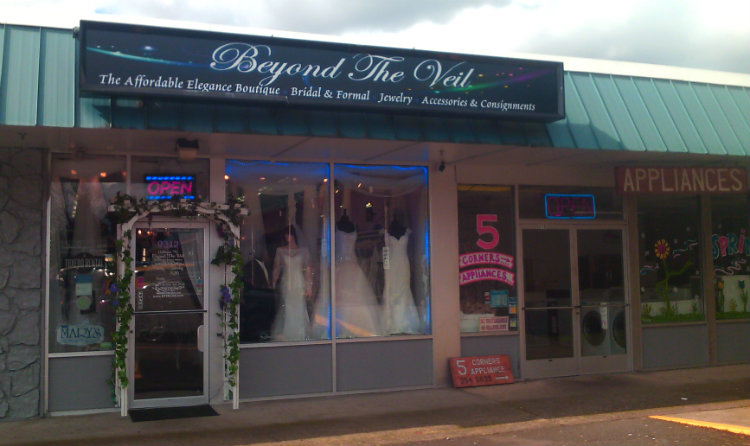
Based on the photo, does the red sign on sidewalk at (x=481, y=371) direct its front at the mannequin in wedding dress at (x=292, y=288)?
no

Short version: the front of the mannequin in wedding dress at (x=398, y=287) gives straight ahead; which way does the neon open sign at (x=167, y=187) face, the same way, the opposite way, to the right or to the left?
the same way

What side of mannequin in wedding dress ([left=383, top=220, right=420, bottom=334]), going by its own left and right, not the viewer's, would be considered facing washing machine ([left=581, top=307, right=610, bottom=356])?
left

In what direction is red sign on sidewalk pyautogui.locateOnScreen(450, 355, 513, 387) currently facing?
toward the camera

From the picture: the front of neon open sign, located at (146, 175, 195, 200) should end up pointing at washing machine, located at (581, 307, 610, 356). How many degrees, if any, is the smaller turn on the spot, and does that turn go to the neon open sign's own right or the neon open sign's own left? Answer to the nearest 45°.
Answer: approximately 90° to the neon open sign's own left

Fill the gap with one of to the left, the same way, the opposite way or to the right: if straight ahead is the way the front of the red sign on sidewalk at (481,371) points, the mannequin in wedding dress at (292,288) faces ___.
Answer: the same way

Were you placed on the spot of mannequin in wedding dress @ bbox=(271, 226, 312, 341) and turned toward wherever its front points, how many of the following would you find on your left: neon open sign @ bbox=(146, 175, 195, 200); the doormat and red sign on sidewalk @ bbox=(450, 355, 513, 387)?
1

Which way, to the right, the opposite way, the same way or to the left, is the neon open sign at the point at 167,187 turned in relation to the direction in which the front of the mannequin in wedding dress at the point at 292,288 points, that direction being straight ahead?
the same way

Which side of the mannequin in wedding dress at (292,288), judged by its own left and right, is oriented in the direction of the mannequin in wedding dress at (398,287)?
left

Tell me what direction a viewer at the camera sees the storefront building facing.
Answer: facing the viewer

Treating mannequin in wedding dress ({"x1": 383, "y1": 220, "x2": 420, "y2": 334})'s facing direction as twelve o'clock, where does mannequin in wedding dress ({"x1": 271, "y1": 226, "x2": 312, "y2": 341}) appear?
mannequin in wedding dress ({"x1": 271, "y1": 226, "x2": 312, "y2": 341}) is roughly at 2 o'clock from mannequin in wedding dress ({"x1": 383, "y1": 220, "x2": 420, "y2": 334}).

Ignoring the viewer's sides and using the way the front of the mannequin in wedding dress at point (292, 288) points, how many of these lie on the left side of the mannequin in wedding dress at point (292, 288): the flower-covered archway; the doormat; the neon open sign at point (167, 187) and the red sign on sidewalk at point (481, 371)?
1

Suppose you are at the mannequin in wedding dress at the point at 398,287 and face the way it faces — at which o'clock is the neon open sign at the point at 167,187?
The neon open sign is roughly at 2 o'clock from the mannequin in wedding dress.

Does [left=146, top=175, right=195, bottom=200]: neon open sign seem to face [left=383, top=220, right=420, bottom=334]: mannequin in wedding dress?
no
